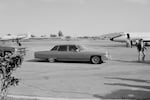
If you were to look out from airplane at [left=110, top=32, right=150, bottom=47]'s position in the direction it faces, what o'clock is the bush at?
The bush is roughly at 9 o'clock from the airplane.

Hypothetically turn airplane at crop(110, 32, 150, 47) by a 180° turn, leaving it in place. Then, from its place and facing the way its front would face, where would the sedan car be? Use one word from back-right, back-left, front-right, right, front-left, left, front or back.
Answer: right

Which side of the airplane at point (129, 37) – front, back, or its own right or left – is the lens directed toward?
left
